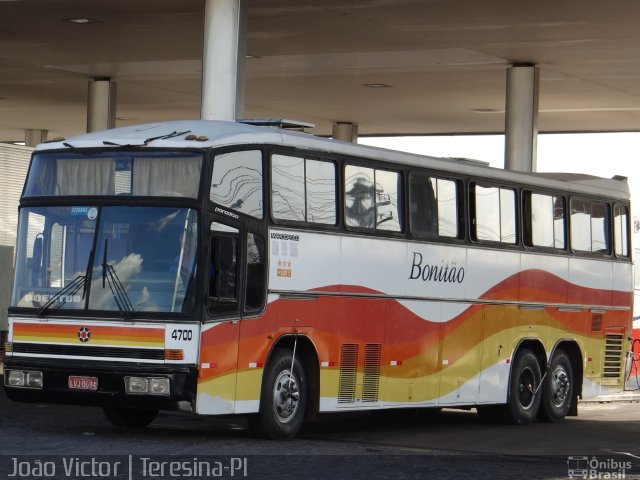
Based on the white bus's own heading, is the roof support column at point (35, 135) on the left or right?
on its right

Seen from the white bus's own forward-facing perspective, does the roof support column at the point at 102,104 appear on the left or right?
on its right

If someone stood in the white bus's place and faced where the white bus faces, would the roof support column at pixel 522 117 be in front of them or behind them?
behind

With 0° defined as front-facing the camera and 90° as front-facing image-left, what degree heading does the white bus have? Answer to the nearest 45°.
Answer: approximately 45°

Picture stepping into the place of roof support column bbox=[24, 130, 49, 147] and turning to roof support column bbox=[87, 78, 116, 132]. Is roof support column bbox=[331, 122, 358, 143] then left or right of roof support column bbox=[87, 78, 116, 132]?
left

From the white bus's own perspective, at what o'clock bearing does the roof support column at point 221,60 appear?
The roof support column is roughly at 4 o'clock from the white bus.

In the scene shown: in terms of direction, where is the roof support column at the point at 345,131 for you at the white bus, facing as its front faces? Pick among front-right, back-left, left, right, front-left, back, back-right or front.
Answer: back-right
